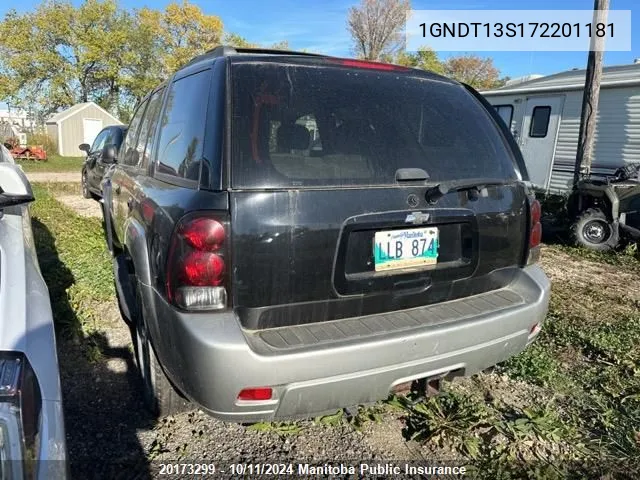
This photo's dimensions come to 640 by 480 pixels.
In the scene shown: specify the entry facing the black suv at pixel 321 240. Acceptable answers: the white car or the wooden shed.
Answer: the wooden shed

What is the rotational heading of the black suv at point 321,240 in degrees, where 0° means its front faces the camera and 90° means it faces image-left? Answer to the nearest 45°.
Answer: approximately 135°

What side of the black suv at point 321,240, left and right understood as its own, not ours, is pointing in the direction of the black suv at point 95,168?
front

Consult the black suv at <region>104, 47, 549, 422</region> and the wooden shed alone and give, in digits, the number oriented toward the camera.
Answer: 1

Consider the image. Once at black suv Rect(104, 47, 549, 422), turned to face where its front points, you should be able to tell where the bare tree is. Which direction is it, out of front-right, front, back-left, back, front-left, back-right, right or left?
front-right

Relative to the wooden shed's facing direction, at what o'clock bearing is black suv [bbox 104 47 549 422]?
The black suv is roughly at 12 o'clock from the wooden shed.

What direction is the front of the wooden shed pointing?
toward the camera
